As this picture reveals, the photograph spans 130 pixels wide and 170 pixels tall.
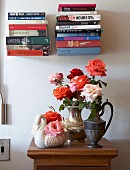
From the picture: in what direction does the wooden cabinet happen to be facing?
toward the camera

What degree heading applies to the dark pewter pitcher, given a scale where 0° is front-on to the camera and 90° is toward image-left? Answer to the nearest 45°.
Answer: approximately 90°
